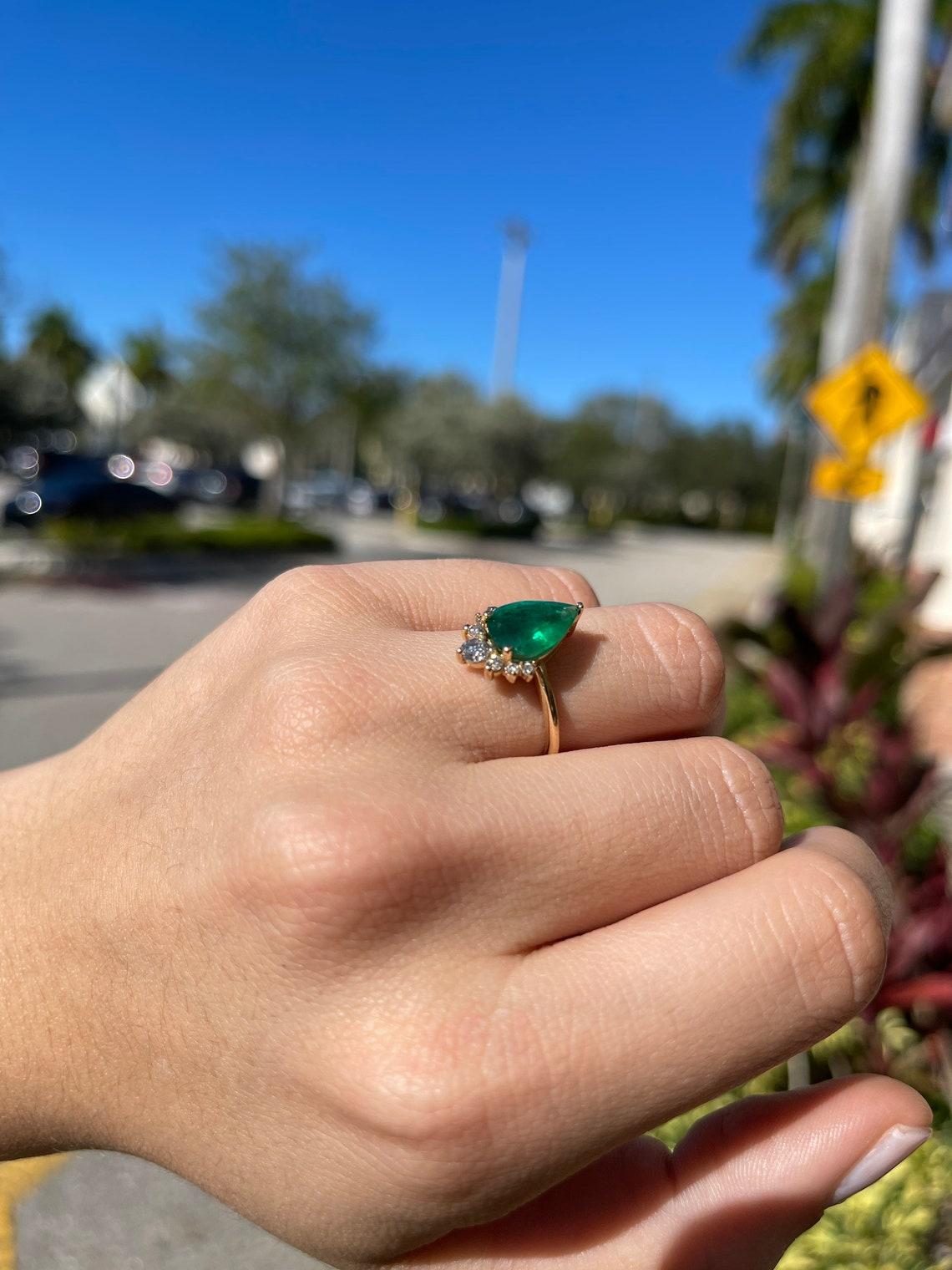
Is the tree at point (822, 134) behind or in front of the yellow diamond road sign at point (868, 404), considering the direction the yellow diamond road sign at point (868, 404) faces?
behind

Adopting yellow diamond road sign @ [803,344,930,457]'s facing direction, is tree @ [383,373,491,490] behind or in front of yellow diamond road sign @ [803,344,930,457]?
behind

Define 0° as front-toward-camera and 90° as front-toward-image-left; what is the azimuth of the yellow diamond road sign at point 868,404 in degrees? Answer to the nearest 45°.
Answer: approximately 0°

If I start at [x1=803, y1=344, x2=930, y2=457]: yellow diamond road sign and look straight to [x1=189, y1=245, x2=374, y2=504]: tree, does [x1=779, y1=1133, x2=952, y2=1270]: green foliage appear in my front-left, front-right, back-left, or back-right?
back-left

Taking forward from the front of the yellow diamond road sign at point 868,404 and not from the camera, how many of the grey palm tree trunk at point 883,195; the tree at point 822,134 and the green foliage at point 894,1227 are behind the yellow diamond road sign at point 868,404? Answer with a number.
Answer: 2

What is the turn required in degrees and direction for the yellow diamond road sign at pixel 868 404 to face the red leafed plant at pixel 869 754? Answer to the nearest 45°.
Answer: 0° — it already faces it

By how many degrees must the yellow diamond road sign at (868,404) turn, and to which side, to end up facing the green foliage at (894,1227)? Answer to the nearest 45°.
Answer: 0° — it already faces it
